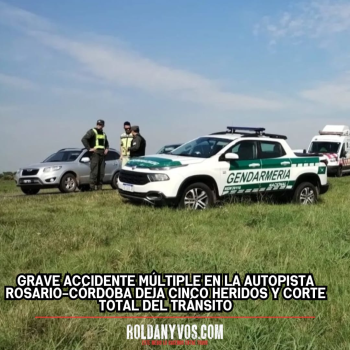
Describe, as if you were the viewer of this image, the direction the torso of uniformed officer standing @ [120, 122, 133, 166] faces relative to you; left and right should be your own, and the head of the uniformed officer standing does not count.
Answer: facing the viewer

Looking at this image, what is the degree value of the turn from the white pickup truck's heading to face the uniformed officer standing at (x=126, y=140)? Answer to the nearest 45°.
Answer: approximately 90° to its right

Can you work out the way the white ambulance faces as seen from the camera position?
facing the viewer and to the left of the viewer

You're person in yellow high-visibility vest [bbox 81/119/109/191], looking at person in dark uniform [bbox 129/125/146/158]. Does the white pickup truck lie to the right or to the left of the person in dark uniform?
right

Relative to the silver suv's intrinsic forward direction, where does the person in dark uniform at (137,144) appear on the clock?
The person in dark uniform is roughly at 9 o'clock from the silver suv.
